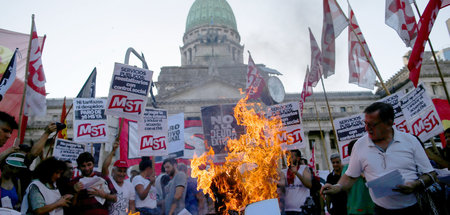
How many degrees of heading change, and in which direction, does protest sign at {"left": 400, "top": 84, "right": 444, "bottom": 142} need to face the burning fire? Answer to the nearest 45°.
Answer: approximately 45° to its right

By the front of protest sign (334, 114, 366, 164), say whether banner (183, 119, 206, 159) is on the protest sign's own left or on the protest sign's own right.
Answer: on the protest sign's own right

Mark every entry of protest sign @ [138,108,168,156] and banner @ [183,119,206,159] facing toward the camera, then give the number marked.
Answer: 2

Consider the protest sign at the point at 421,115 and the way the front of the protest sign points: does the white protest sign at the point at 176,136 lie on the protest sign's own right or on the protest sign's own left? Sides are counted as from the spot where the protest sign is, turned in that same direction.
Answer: on the protest sign's own right

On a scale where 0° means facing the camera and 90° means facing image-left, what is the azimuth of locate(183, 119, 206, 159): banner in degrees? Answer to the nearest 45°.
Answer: approximately 0°

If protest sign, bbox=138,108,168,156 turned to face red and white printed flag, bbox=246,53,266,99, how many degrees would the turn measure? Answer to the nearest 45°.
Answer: approximately 135° to its left

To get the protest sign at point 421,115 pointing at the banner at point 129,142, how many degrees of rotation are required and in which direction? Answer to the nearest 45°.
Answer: approximately 90° to its right

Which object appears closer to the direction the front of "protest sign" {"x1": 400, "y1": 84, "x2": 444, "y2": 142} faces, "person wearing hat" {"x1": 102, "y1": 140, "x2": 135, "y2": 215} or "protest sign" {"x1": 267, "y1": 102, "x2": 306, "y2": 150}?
the person wearing hat
